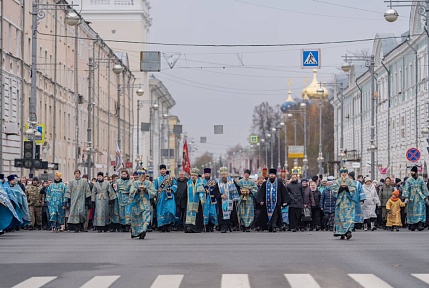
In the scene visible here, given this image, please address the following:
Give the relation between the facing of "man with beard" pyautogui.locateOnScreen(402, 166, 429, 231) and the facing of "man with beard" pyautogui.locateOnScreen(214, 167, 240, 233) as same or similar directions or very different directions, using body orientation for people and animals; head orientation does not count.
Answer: same or similar directions

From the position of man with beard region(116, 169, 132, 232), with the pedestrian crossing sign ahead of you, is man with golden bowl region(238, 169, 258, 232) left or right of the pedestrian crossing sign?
right

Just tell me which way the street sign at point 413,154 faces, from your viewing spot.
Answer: facing the viewer

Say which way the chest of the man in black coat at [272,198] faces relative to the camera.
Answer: toward the camera

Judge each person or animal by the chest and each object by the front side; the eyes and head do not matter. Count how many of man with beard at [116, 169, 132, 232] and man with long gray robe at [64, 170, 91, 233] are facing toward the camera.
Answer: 2

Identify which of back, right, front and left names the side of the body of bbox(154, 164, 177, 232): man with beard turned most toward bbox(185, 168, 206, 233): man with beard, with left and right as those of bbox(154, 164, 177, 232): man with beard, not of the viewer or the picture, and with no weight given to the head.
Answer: left

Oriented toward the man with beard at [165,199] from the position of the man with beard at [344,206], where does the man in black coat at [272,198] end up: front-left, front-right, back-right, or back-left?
front-right

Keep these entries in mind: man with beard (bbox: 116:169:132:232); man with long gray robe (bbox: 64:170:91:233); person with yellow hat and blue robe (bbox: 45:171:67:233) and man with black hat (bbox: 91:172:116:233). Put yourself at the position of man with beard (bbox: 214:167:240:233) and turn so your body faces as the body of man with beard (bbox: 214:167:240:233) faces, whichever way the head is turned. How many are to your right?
4

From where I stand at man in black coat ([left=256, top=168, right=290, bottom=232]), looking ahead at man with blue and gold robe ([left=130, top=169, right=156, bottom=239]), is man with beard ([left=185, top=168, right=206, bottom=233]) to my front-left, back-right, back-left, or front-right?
front-right

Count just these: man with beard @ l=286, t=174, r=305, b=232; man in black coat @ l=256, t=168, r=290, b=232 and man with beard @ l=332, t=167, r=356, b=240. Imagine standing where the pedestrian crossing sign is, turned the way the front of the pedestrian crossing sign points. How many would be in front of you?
3

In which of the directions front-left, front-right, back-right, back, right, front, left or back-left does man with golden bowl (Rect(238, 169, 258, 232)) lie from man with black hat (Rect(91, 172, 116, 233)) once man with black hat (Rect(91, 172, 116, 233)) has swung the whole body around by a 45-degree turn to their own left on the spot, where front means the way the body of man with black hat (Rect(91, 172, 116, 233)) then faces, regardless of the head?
front-left

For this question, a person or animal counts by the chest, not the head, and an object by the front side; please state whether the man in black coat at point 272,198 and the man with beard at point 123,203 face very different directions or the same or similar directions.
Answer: same or similar directions

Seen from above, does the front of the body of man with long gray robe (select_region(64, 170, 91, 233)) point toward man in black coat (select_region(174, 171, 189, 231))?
no

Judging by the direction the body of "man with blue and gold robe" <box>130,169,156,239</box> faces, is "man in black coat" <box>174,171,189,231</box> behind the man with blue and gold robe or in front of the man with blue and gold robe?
behind

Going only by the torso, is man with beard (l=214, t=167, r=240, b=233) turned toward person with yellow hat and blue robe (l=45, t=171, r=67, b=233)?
no
